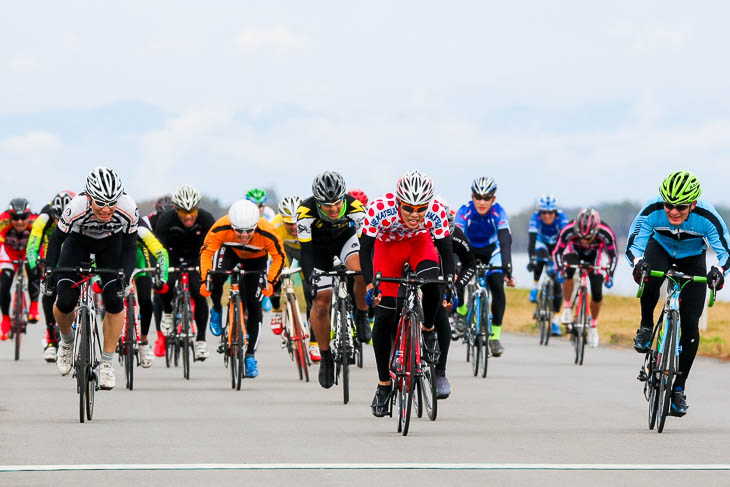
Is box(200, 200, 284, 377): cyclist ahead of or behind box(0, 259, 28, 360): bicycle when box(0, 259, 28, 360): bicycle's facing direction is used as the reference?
ahead

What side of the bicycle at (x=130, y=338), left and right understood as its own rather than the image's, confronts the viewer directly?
front

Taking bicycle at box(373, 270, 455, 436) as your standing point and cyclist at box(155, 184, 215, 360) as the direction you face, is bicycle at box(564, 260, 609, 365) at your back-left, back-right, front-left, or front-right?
front-right

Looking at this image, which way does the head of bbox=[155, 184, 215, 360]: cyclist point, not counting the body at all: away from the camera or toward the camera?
toward the camera

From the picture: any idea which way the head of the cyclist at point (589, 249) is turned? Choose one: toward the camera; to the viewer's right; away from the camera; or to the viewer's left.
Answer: toward the camera

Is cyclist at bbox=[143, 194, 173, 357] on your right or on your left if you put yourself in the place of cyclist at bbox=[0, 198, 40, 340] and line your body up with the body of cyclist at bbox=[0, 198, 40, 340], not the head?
on your left

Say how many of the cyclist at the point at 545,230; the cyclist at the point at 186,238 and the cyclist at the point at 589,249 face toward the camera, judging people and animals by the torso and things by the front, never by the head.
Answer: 3

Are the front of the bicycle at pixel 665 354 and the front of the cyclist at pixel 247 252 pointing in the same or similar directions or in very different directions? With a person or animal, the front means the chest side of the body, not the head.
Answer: same or similar directions

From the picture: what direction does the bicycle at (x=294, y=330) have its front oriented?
toward the camera

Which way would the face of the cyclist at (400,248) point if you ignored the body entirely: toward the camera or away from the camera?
toward the camera

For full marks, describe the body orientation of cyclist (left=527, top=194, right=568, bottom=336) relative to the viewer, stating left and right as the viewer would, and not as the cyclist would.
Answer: facing the viewer
